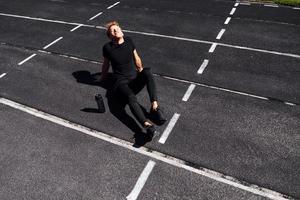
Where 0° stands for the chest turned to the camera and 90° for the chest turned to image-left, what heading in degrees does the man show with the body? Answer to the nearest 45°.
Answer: approximately 315°
